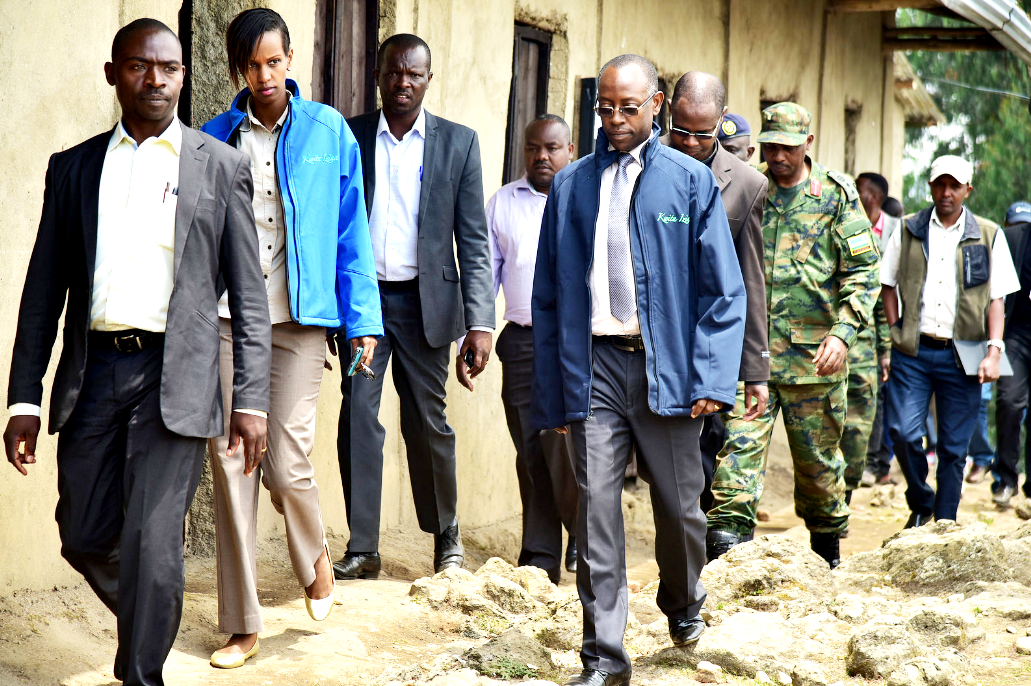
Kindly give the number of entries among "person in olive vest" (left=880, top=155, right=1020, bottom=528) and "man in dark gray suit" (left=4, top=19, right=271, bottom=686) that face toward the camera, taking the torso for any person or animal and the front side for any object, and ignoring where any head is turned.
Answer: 2

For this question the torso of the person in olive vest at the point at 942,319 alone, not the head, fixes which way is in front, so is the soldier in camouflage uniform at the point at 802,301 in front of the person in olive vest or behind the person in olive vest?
in front

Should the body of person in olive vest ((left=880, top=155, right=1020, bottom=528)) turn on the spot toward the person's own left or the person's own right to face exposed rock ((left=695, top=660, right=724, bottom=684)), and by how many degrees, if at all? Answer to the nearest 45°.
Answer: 0° — they already face it

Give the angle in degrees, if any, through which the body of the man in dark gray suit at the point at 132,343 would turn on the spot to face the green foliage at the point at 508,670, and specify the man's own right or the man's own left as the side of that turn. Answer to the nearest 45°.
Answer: approximately 90° to the man's own left

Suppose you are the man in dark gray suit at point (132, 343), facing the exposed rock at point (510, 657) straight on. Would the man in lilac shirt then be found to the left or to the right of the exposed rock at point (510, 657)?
left

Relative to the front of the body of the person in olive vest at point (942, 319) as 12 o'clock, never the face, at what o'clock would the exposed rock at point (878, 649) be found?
The exposed rock is roughly at 12 o'clock from the person in olive vest.

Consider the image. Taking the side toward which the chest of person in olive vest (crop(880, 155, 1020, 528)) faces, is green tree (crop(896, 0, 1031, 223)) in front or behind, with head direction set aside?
behind

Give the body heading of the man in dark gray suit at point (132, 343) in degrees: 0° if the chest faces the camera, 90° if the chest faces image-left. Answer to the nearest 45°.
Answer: approximately 0°

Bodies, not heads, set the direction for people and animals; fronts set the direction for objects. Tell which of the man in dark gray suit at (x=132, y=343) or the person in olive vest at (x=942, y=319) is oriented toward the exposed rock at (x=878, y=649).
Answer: the person in olive vest

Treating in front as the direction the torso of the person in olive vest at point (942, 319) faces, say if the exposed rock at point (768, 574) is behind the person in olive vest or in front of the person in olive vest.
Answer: in front

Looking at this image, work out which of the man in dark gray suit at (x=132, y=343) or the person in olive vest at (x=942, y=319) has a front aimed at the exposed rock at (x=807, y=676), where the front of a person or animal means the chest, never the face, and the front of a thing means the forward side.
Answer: the person in olive vest
